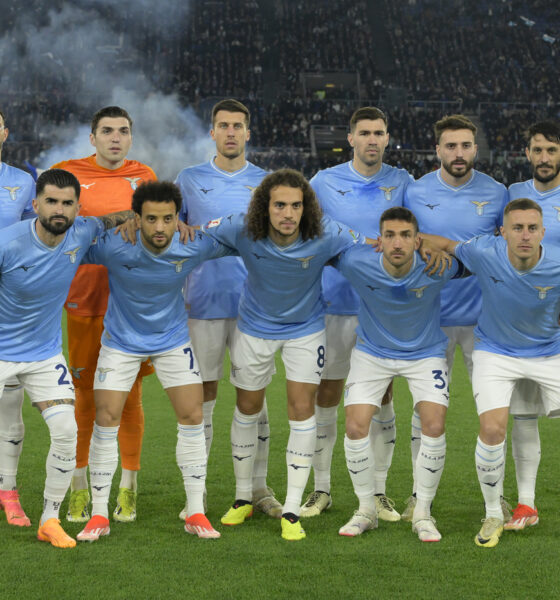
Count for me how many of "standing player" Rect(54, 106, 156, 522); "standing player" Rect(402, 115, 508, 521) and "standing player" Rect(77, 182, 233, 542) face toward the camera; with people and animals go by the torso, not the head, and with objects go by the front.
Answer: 3

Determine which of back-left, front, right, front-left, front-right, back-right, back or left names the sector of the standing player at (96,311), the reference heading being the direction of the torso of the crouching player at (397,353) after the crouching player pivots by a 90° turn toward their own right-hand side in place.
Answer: front

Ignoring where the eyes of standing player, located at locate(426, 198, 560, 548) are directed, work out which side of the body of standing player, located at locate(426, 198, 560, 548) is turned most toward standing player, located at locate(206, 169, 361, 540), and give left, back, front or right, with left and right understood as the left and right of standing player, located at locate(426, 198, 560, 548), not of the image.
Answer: right

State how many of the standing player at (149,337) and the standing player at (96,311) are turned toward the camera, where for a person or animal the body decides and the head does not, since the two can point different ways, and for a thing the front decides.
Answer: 2

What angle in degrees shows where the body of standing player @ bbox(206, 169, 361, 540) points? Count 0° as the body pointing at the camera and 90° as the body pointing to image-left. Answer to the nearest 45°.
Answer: approximately 0°

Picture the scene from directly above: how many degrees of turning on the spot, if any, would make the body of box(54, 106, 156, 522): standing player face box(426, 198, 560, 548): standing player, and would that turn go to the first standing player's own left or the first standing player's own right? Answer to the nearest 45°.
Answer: approximately 45° to the first standing player's own left

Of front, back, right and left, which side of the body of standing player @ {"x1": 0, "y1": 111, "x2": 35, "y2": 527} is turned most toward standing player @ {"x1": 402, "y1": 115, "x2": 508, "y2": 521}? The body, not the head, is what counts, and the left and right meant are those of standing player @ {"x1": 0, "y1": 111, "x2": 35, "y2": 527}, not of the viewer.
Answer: left

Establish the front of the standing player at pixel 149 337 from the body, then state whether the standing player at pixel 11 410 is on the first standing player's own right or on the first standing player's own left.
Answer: on the first standing player's own right

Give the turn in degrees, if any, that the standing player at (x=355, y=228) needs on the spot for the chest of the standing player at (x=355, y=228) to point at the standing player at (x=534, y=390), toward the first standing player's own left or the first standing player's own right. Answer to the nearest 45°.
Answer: approximately 90° to the first standing player's own left

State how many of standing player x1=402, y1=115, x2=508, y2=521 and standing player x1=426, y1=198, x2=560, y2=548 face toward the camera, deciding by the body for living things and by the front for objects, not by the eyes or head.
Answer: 2

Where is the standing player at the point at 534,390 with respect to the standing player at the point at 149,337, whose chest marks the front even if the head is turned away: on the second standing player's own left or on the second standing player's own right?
on the second standing player's own left
